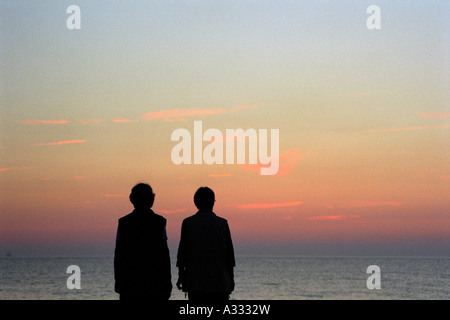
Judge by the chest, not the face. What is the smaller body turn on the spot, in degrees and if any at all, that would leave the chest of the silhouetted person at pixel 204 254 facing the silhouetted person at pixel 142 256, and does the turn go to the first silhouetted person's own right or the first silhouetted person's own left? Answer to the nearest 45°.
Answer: approximately 135° to the first silhouetted person's own left

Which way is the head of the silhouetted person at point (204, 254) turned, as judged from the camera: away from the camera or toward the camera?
away from the camera

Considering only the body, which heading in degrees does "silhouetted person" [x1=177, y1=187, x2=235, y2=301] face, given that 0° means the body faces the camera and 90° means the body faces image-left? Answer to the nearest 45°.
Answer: approximately 180°
